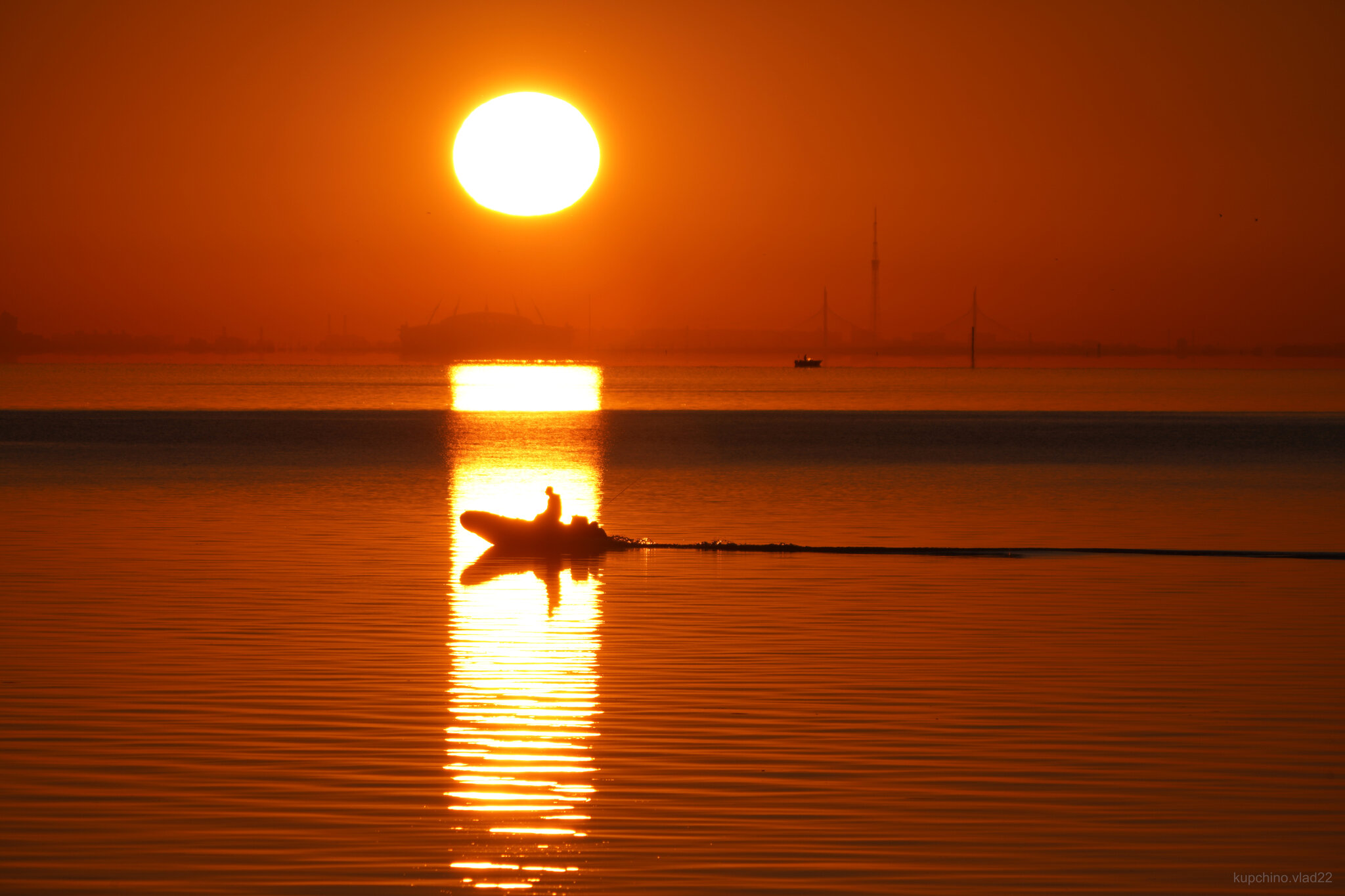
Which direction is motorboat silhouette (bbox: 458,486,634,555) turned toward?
to the viewer's left

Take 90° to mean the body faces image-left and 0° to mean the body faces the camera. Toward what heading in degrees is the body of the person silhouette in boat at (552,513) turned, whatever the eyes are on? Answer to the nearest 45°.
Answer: approximately 90°
